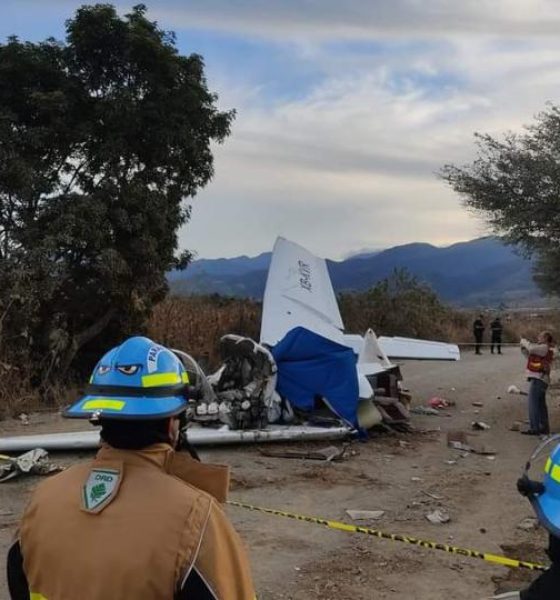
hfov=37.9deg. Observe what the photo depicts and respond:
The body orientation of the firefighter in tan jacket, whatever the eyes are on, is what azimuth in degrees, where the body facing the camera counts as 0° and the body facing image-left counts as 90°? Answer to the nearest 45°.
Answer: approximately 225°

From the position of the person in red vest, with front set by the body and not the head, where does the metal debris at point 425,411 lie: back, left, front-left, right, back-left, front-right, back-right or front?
front-right

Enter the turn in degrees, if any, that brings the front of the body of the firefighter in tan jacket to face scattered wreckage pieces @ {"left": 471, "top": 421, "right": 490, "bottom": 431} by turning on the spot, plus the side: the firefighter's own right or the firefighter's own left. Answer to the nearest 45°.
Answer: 0° — they already face it

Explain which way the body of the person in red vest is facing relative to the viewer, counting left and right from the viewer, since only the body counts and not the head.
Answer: facing to the left of the viewer

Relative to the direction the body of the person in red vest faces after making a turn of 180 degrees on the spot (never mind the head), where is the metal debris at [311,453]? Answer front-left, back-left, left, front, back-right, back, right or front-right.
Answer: back-right

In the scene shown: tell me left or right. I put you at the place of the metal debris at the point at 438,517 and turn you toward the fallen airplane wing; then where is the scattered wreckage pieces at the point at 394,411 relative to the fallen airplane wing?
right
